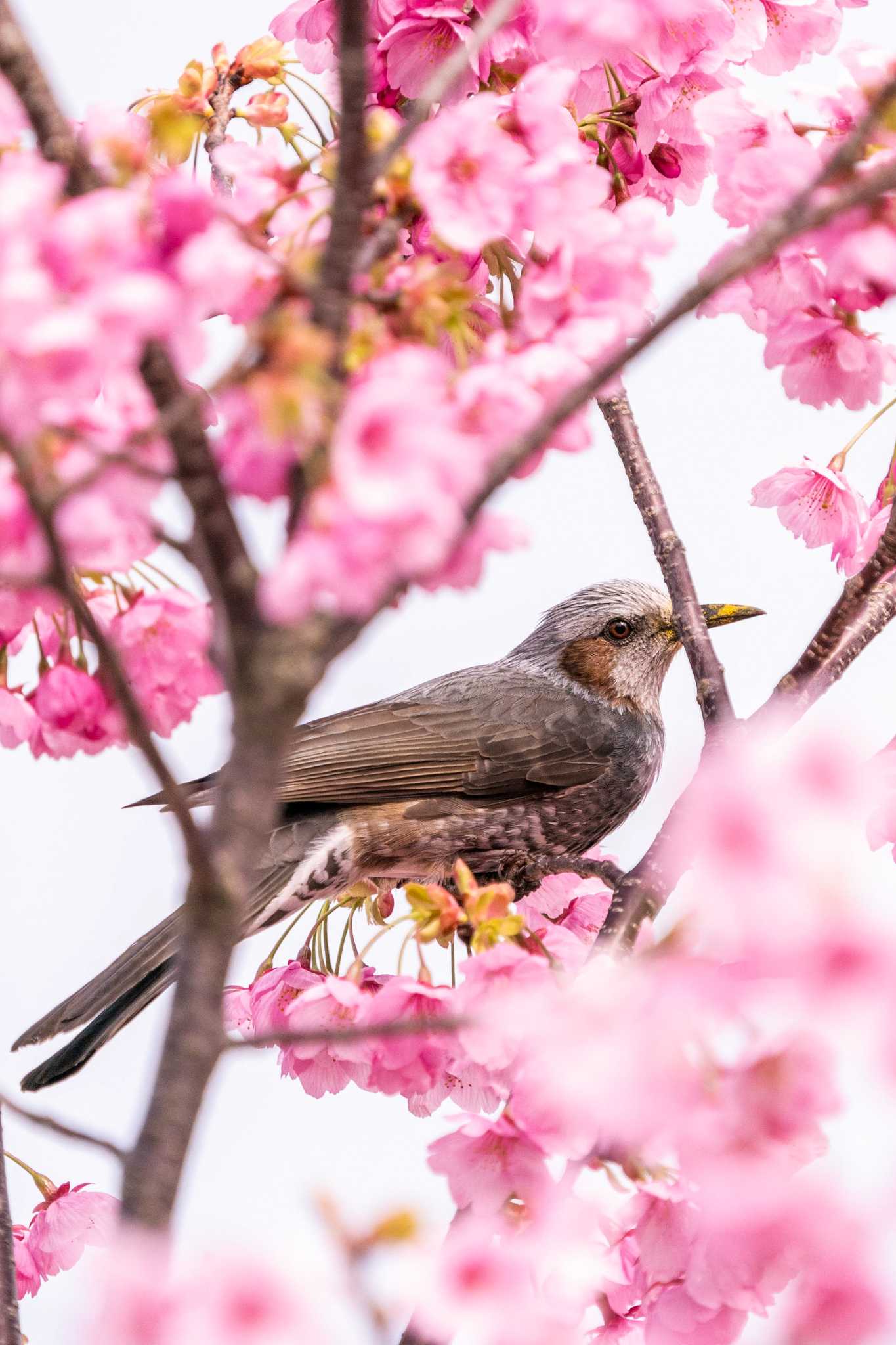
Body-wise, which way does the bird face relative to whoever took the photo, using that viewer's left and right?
facing to the right of the viewer
